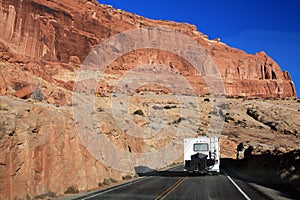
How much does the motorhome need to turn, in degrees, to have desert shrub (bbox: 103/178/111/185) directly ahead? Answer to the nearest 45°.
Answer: approximately 135° to its left

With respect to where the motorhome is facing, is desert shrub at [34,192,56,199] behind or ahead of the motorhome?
behind

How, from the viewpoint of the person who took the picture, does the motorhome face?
facing away from the viewer

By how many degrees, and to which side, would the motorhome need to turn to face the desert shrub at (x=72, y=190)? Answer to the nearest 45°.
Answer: approximately 135° to its left

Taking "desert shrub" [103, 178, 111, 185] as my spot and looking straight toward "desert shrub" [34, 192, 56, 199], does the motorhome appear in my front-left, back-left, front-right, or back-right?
back-left
